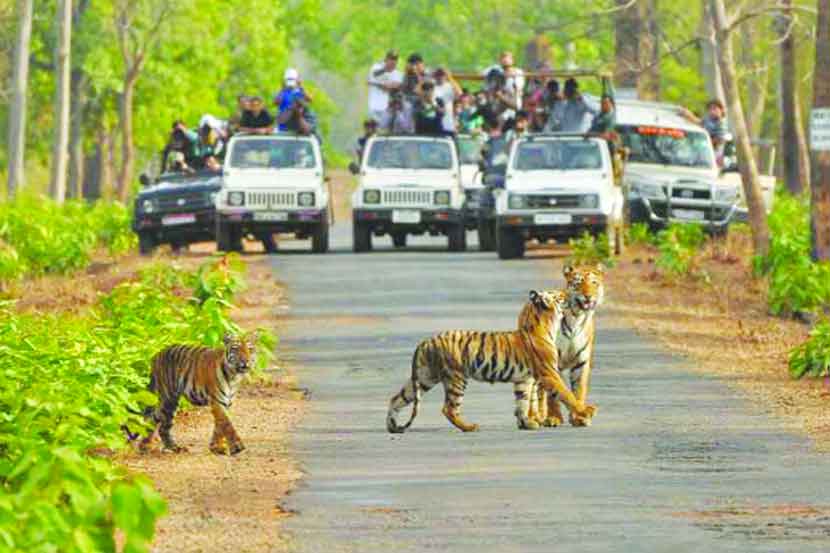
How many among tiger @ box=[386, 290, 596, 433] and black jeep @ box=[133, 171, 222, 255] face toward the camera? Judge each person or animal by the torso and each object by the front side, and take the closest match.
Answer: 1

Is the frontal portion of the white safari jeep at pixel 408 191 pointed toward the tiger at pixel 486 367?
yes

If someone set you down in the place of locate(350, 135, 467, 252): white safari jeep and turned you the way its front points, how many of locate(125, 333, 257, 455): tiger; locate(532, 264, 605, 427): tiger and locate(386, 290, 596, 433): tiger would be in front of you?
3

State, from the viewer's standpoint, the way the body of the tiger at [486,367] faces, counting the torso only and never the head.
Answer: to the viewer's right

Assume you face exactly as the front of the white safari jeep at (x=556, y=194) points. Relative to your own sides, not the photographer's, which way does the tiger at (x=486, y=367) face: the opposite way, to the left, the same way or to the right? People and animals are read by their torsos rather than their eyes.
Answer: to the left

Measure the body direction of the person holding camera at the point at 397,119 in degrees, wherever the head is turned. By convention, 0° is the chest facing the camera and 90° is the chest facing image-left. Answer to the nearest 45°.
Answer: approximately 0°

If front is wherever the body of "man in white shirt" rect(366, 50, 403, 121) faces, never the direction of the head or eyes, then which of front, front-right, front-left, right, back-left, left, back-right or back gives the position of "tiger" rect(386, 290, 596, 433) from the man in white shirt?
front-right

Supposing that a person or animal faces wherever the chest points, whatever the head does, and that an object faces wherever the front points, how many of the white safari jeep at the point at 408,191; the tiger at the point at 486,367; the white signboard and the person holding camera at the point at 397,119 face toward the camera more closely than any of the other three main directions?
3
